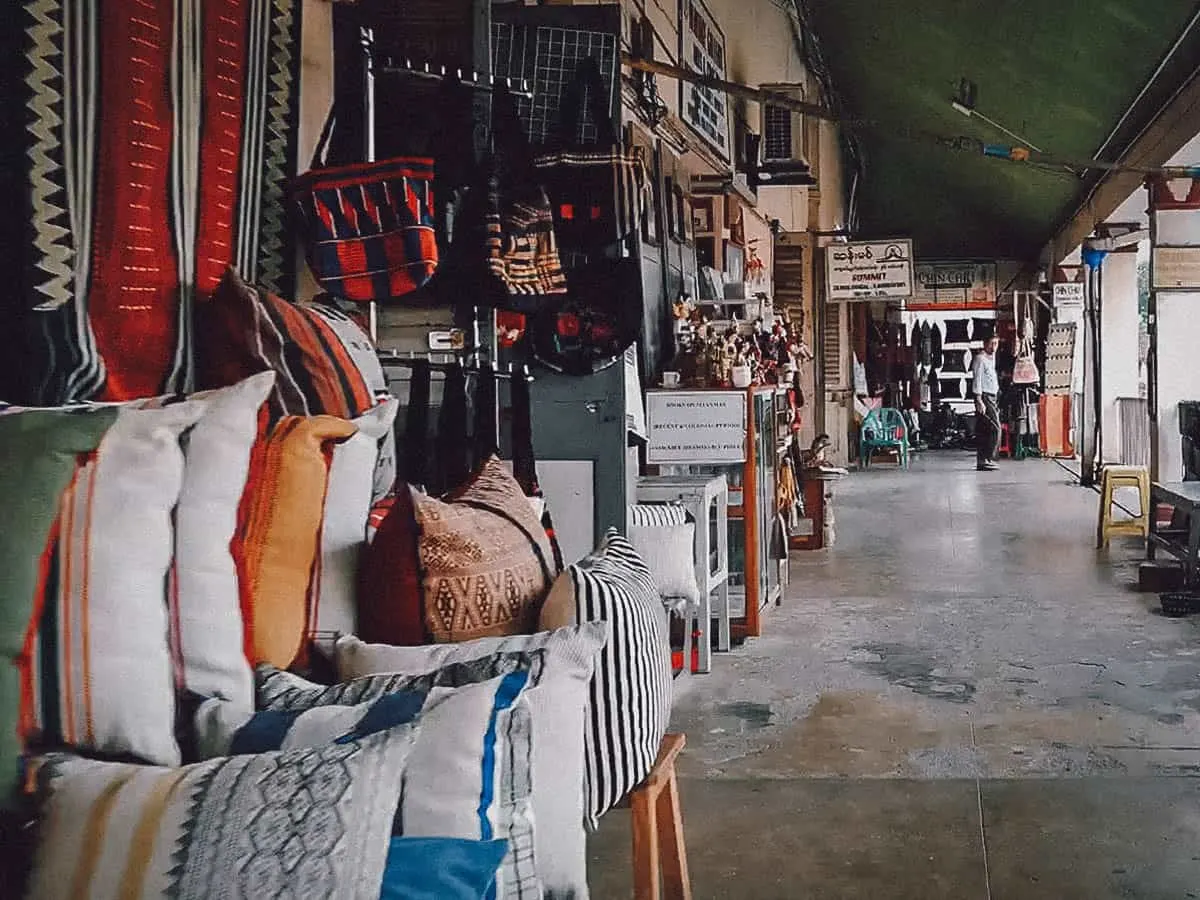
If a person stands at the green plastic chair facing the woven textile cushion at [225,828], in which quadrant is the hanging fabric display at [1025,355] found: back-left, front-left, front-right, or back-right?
back-left

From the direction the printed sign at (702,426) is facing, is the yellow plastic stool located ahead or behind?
behind

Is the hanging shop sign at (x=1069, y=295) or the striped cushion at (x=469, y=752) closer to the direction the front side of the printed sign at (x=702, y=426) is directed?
the striped cushion

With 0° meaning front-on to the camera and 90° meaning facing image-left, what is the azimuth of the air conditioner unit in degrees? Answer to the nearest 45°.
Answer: approximately 315°
